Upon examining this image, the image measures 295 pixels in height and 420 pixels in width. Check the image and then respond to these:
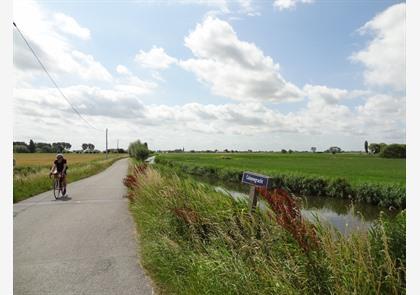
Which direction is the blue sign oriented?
toward the camera

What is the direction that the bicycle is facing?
toward the camera

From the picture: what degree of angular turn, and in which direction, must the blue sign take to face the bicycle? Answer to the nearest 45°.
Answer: approximately 135° to its right

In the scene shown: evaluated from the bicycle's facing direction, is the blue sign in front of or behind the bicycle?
in front

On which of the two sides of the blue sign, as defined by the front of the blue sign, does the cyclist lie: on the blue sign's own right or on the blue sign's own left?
on the blue sign's own right

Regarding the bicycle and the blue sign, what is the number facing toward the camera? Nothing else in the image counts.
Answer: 2
